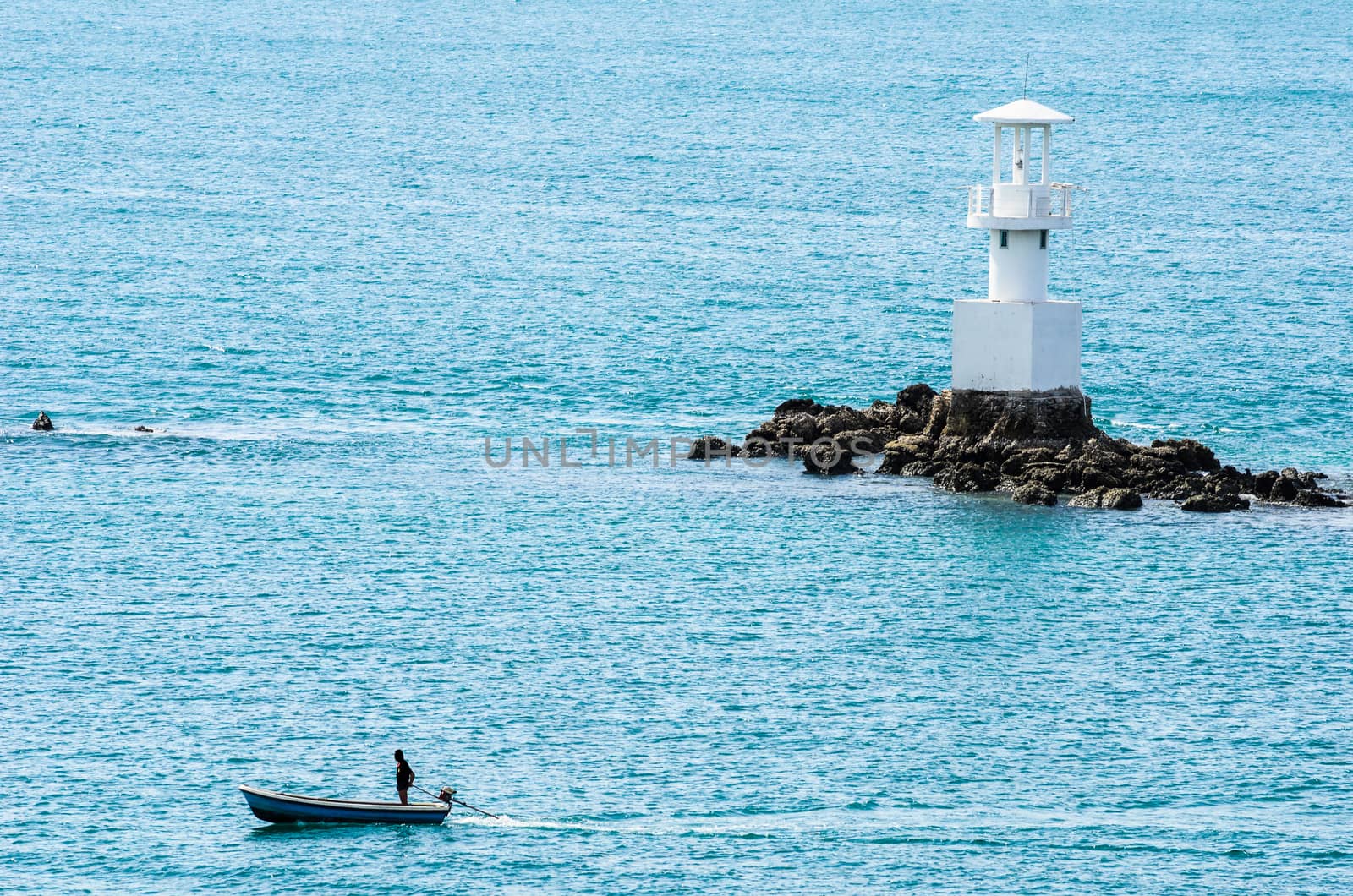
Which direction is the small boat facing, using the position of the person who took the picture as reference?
facing to the left of the viewer
